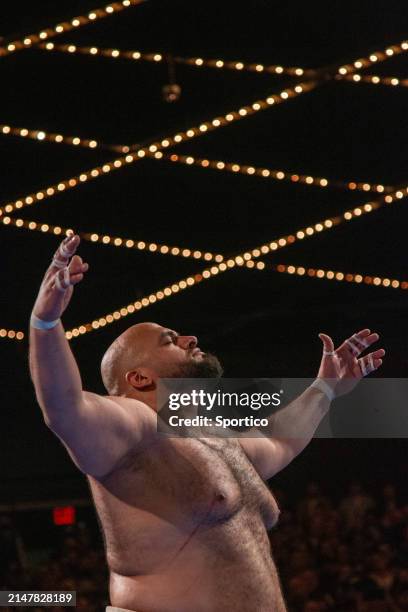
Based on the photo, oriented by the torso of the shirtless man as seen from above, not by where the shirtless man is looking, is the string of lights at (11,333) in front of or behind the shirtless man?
behind

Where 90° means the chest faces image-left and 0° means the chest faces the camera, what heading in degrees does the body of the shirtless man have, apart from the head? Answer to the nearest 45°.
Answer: approximately 315°

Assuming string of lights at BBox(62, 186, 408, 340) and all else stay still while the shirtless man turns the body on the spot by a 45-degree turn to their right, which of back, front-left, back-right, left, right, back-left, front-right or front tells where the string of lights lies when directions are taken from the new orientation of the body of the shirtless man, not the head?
back

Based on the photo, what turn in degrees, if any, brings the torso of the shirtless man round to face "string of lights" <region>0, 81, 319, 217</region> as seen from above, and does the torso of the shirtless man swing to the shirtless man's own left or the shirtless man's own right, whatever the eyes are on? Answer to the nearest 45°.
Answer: approximately 135° to the shirtless man's own left

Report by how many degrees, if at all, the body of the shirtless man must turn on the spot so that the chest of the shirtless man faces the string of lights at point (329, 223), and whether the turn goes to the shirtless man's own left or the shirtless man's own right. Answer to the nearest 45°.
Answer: approximately 135° to the shirtless man's own left

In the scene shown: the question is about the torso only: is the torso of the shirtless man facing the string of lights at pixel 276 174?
no

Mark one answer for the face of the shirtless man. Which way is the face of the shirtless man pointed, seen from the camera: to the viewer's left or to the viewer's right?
to the viewer's right

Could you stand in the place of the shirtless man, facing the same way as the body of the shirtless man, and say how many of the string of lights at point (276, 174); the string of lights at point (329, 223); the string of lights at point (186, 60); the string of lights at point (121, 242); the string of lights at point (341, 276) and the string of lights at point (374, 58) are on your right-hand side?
0

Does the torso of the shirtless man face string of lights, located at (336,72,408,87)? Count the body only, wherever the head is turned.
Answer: no

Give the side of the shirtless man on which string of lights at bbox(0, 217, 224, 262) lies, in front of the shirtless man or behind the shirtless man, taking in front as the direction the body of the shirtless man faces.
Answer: behind

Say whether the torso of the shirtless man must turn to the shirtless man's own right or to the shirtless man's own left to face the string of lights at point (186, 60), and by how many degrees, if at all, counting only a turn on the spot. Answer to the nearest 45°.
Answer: approximately 135° to the shirtless man's own left

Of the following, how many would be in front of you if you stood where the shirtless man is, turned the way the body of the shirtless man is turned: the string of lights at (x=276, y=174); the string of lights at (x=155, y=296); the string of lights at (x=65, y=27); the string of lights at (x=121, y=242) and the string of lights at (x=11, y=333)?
0

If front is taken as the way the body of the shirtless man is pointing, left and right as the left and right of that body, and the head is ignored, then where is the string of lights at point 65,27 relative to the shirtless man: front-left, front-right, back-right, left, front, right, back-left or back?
back-left

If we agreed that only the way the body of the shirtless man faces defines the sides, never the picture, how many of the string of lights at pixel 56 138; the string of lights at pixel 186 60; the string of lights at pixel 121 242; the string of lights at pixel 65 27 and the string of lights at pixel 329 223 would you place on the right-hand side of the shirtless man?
0
